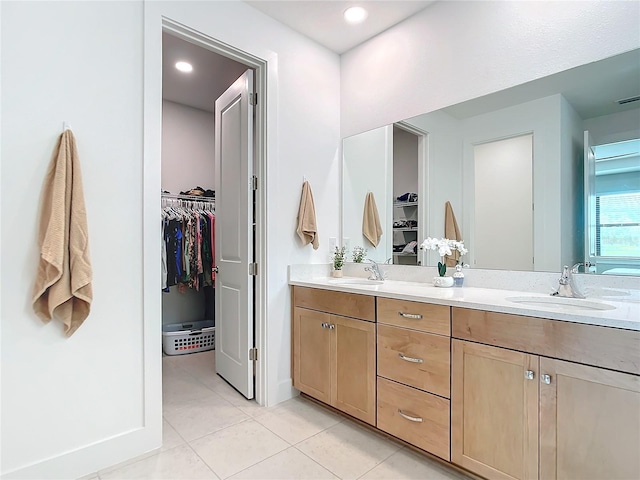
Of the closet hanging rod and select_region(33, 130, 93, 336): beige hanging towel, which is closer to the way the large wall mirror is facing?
the beige hanging towel

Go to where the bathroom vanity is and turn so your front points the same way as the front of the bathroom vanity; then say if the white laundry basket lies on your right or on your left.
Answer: on your right

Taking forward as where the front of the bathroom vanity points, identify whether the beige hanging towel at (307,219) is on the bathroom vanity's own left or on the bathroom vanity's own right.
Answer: on the bathroom vanity's own right

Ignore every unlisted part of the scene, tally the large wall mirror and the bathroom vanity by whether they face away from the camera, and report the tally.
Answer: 0

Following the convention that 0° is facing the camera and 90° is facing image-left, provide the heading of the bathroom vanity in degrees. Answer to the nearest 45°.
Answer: approximately 45°

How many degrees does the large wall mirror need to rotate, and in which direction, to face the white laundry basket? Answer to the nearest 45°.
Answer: approximately 45° to its right

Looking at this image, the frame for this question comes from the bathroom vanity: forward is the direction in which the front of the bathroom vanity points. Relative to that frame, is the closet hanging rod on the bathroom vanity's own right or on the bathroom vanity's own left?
on the bathroom vanity's own right
